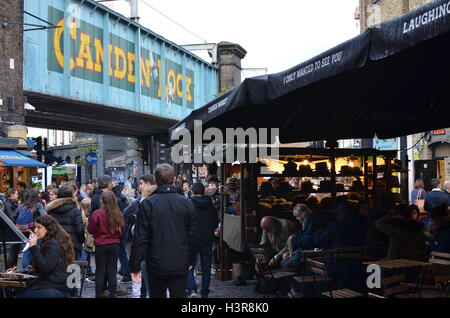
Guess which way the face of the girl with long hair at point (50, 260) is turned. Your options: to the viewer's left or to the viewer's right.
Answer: to the viewer's left

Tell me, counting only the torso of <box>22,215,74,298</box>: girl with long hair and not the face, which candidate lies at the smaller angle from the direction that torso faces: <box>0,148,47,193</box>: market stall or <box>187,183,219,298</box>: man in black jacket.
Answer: the market stall

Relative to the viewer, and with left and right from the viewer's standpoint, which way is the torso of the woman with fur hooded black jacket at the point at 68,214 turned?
facing away from the viewer

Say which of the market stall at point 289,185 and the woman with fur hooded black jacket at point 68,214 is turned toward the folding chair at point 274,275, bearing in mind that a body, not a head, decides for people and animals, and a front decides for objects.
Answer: the market stall

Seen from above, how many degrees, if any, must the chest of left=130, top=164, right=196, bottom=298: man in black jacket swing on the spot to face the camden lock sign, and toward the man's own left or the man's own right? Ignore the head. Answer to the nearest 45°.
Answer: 0° — they already face it

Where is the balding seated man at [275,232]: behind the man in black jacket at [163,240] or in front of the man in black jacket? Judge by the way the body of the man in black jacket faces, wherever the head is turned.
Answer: in front

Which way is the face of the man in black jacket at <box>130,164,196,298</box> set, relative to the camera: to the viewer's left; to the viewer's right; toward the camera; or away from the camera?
away from the camera

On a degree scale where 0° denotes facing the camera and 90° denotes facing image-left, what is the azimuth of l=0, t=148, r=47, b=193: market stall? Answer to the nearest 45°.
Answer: approximately 315°

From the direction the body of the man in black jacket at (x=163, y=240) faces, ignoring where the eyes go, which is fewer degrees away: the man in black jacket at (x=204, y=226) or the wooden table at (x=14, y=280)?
the man in black jacket

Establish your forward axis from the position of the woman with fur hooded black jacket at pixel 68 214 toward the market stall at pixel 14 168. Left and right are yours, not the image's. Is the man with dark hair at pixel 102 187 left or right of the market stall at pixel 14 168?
right
